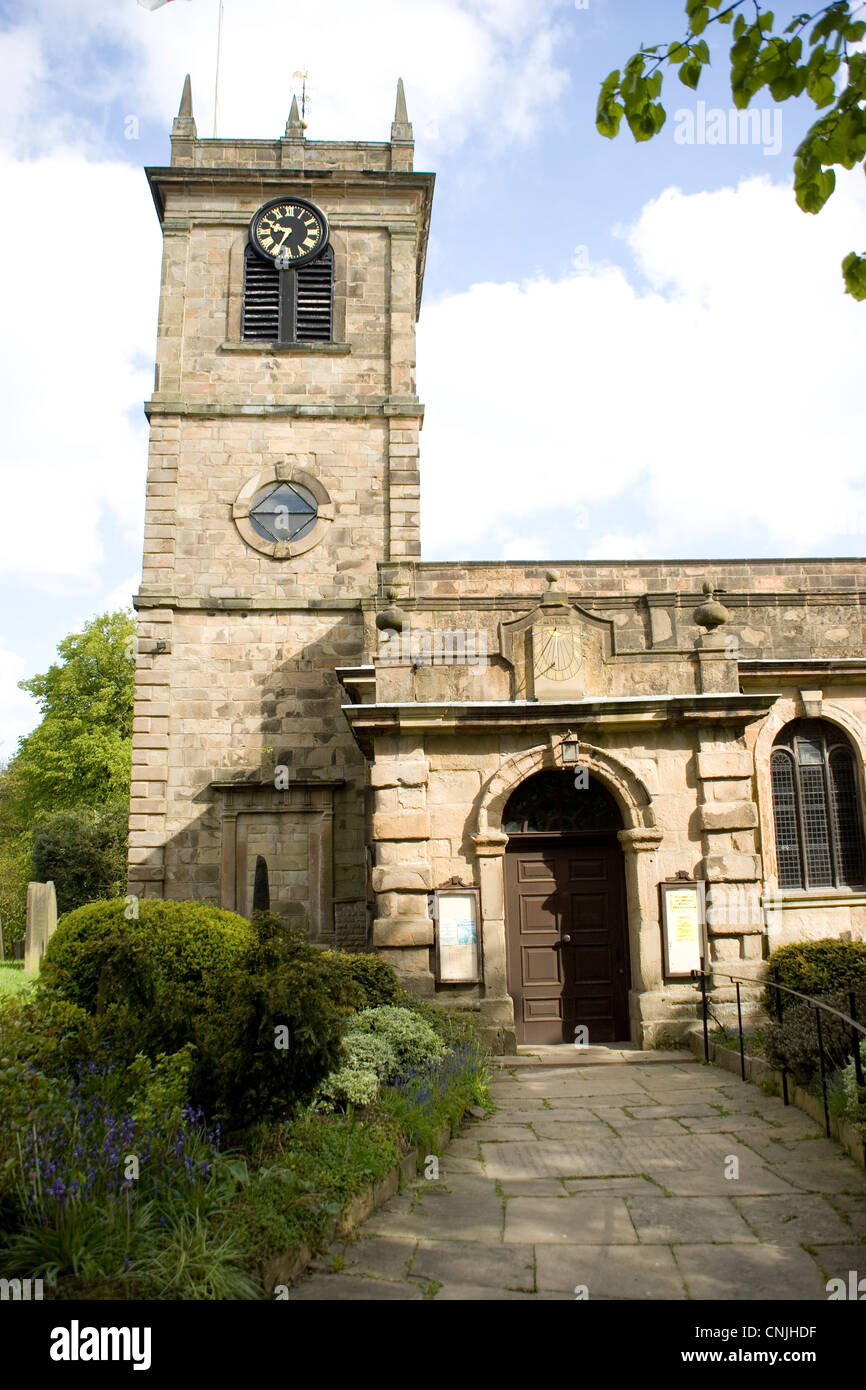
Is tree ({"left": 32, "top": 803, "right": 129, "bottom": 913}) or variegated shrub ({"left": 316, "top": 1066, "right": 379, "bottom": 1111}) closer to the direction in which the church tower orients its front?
the variegated shrub

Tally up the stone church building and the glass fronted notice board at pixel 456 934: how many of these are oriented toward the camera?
2

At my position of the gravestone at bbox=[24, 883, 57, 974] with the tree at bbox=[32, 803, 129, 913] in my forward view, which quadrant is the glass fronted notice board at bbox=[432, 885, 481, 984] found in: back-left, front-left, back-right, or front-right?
back-right

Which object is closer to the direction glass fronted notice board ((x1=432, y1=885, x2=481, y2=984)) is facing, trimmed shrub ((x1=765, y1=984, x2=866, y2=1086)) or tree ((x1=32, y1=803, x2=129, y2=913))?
the trimmed shrub

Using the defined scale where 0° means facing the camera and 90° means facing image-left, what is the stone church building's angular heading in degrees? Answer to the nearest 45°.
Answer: approximately 0°

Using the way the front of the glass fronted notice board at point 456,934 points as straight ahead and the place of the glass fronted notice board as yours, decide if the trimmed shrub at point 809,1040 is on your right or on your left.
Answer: on your left

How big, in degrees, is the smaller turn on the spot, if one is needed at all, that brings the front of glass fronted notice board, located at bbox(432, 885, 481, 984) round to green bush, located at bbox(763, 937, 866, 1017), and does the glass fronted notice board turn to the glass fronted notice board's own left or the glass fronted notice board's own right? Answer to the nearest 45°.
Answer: approximately 90° to the glass fronted notice board's own left

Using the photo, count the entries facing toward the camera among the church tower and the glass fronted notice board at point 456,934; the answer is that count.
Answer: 2

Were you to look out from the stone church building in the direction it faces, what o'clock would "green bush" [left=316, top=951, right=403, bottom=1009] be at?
The green bush is roughly at 12 o'clock from the stone church building.

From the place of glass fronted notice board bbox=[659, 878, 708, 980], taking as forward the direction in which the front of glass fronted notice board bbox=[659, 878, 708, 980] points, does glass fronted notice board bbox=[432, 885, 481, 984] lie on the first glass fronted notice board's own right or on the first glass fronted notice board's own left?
on the first glass fronted notice board's own right
